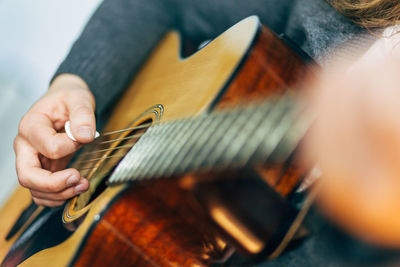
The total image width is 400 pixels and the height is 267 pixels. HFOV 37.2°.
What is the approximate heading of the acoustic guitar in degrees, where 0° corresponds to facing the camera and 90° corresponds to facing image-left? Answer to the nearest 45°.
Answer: approximately 45°
